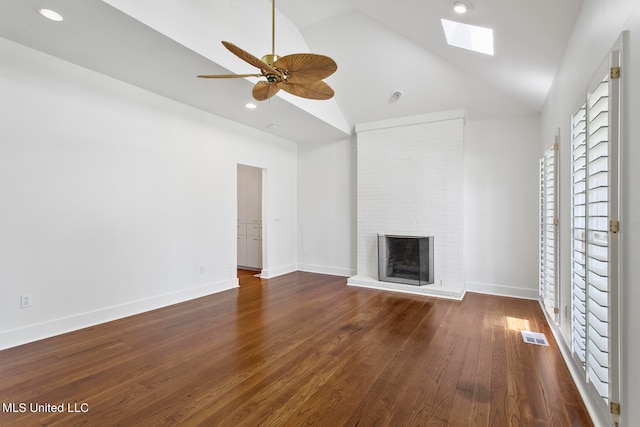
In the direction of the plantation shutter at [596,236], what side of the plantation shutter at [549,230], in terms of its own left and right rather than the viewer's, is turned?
left

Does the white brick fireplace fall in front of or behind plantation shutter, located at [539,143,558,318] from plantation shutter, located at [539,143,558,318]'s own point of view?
in front

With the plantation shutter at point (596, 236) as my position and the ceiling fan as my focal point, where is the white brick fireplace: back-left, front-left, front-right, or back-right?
front-right

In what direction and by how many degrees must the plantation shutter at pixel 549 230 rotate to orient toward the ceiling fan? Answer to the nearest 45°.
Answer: approximately 45° to its left

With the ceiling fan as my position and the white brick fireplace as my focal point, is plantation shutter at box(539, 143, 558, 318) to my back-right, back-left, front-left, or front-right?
front-right

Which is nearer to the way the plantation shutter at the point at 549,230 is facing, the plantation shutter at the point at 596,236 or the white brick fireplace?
the white brick fireplace

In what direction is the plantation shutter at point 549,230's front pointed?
to the viewer's left

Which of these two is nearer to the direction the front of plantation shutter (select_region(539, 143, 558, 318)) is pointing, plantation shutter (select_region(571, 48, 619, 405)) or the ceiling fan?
the ceiling fan

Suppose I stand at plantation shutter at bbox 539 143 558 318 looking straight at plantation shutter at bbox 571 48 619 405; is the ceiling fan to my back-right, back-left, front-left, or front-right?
front-right
